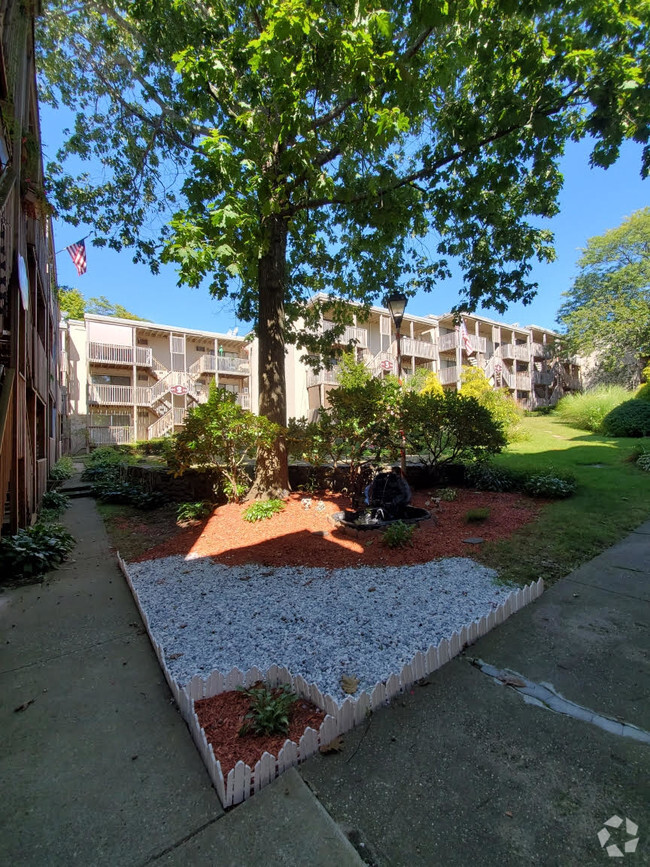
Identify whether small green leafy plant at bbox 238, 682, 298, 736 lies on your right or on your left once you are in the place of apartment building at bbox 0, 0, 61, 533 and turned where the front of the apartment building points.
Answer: on your right

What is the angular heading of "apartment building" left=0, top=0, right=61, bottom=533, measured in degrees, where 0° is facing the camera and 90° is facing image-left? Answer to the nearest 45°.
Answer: approximately 270°

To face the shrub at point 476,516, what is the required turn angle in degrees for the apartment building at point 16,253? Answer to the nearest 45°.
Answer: approximately 45° to its right

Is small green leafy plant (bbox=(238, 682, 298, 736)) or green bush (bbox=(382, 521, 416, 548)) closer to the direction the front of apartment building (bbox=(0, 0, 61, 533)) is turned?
the green bush

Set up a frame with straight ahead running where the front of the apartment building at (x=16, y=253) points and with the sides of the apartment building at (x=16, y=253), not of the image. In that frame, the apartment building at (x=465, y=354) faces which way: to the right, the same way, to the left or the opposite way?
to the right

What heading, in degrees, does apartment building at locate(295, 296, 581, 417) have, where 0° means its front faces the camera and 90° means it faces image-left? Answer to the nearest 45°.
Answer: approximately 315°

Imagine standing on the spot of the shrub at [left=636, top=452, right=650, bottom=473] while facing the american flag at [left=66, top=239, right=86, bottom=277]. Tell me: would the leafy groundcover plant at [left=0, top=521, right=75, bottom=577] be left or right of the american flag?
left

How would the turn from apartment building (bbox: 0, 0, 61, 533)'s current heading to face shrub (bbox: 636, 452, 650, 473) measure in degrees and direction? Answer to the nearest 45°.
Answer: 0° — it already faces it
